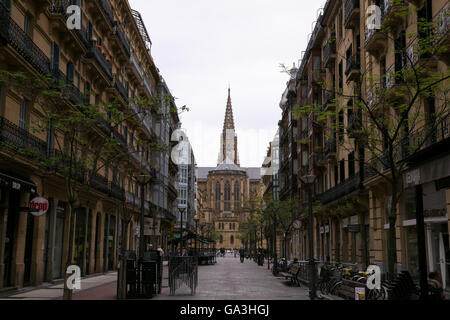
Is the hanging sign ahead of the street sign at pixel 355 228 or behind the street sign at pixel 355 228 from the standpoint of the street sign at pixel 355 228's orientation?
ahead

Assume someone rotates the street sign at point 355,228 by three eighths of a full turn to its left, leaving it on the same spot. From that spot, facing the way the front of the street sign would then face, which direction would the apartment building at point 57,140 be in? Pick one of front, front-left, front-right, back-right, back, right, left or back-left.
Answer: back

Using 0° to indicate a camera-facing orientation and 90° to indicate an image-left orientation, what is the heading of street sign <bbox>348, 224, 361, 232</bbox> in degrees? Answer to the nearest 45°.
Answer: approximately 0°

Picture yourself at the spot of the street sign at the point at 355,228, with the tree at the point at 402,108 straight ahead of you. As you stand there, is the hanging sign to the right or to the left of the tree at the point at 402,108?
right

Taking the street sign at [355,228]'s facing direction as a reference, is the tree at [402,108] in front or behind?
in front

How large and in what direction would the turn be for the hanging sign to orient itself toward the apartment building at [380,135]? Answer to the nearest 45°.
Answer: approximately 90° to its left

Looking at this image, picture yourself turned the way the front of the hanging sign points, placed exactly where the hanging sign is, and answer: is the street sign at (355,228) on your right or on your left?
on your left

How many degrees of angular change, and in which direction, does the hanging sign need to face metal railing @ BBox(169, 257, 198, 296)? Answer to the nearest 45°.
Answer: approximately 90° to its left

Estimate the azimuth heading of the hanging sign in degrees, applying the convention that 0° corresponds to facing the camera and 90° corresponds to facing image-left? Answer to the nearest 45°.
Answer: approximately 0°
